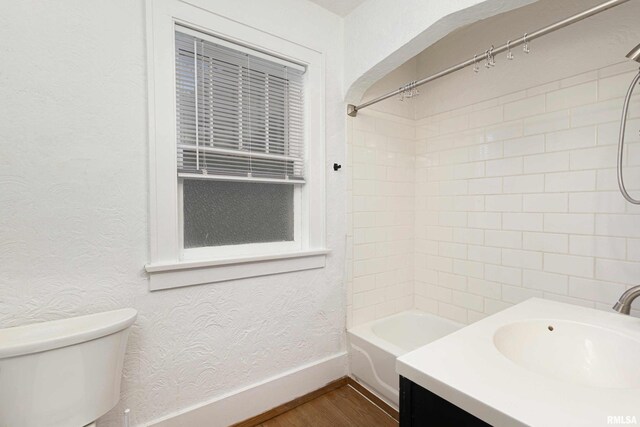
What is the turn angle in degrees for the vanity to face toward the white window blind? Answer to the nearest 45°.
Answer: approximately 45° to its right

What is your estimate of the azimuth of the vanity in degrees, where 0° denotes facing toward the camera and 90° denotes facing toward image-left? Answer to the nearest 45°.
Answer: approximately 45°

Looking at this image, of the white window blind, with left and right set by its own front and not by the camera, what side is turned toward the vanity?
front

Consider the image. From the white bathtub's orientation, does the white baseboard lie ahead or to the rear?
ahead

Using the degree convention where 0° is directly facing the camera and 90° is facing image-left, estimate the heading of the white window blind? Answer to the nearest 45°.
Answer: approximately 315°
